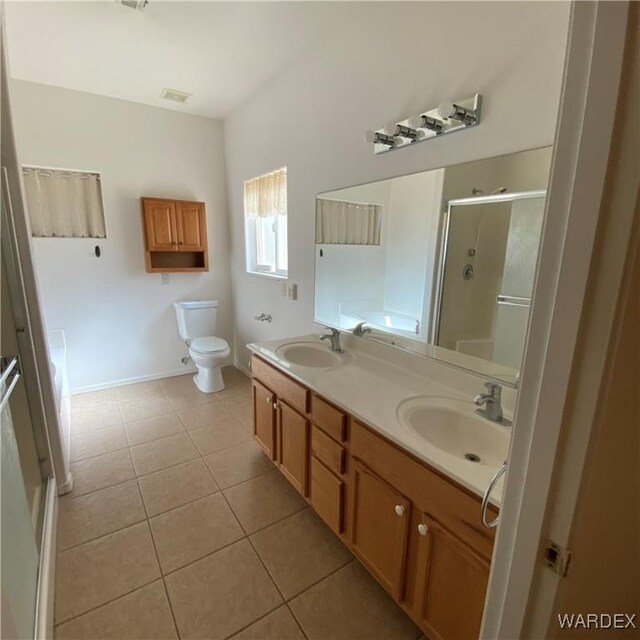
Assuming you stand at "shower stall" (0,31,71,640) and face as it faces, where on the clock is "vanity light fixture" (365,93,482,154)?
The vanity light fixture is roughly at 1 o'clock from the shower stall.

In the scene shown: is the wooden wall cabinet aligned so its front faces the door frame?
yes

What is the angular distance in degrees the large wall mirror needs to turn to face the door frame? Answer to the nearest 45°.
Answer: approximately 45° to its left

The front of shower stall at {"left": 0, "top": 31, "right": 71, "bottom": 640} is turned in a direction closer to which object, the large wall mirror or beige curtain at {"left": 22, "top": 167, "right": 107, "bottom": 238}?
the large wall mirror

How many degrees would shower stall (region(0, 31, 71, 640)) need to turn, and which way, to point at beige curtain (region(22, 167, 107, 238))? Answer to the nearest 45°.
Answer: approximately 90° to its left

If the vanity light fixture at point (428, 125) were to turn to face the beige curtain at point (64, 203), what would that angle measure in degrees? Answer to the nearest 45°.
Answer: approximately 45° to its right

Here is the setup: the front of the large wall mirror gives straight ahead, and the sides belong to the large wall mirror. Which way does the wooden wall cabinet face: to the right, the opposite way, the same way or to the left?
to the left

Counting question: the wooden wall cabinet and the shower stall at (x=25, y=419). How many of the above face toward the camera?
1

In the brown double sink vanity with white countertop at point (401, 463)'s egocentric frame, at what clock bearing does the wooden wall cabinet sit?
The wooden wall cabinet is roughly at 3 o'clock from the brown double sink vanity with white countertop.

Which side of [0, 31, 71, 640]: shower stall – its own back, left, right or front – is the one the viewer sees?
right

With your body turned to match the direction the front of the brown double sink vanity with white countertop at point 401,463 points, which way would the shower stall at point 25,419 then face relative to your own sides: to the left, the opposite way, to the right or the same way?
the opposite way

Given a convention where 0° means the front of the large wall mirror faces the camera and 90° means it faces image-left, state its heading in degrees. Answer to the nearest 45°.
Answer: approximately 45°

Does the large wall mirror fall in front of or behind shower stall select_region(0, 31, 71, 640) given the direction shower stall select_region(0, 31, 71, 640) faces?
in front
